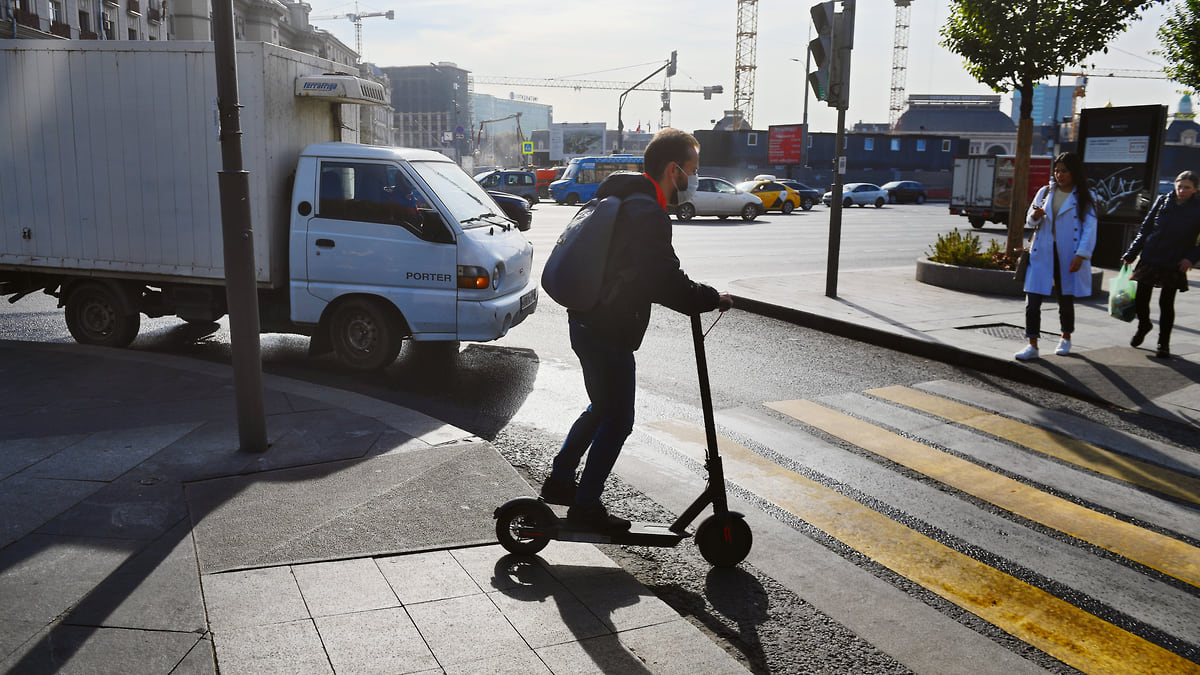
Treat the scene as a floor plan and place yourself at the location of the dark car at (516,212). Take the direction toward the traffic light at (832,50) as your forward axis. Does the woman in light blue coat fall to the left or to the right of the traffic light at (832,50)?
right

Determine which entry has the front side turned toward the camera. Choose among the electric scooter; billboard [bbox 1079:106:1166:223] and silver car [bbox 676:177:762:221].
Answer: the billboard

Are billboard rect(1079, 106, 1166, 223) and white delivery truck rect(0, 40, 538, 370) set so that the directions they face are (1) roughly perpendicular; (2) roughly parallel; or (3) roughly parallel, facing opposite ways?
roughly perpendicular

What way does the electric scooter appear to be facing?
to the viewer's right

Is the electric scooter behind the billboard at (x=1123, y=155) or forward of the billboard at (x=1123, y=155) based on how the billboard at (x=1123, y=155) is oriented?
forward

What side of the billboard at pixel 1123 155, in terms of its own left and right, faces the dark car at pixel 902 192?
back

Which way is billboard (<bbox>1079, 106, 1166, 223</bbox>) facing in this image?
toward the camera

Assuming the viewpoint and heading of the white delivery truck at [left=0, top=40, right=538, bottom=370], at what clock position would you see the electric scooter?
The electric scooter is roughly at 1 o'clock from the white delivery truck.

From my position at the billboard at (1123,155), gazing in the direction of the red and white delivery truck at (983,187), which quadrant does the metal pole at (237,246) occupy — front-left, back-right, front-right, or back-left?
back-left

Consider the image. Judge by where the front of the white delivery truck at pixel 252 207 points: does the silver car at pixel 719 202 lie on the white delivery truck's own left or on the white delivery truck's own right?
on the white delivery truck's own left

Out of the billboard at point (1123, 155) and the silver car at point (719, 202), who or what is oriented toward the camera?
the billboard
